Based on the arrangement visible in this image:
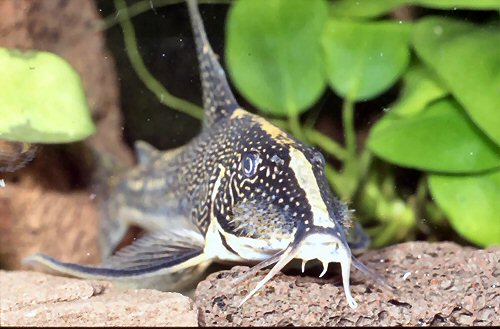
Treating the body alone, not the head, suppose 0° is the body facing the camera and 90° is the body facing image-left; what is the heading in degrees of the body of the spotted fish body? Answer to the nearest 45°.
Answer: approximately 315°

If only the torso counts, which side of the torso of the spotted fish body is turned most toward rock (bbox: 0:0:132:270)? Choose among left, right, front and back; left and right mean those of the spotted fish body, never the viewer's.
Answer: back
